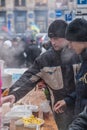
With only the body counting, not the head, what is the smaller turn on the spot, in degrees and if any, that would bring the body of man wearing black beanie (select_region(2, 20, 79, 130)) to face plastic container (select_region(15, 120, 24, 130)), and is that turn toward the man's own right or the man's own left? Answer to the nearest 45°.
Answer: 0° — they already face it

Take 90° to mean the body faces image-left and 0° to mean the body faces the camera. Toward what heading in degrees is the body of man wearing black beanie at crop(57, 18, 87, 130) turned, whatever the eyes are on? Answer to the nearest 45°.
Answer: approximately 90°

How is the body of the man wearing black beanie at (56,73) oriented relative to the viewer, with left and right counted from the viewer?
facing the viewer and to the left of the viewer

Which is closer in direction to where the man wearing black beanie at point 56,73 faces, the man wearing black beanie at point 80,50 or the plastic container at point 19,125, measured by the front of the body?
the plastic container

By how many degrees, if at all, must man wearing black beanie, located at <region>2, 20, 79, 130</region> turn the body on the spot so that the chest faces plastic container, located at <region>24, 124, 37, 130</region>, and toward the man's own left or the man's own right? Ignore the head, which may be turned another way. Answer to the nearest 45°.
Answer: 0° — they already face it

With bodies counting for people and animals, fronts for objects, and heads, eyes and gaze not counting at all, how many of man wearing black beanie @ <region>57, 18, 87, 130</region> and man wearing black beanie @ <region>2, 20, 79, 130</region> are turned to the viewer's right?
0
